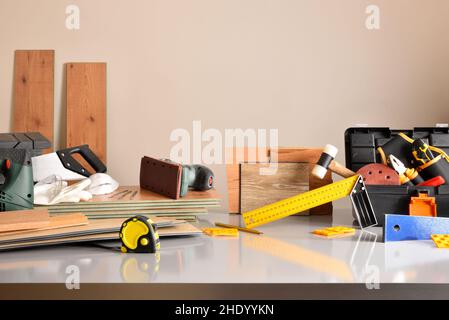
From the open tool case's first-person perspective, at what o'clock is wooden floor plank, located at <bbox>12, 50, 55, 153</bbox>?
The wooden floor plank is roughly at 4 o'clock from the open tool case.

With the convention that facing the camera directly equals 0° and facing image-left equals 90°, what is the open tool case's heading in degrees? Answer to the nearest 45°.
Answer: approximately 0°

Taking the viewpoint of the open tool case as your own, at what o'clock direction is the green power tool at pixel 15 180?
The green power tool is roughly at 2 o'clock from the open tool case.

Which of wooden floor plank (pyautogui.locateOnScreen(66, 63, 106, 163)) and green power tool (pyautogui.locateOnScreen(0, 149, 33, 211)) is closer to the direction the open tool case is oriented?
the green power tool

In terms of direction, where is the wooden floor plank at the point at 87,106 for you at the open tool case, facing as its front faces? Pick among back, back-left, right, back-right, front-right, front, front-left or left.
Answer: back-right
